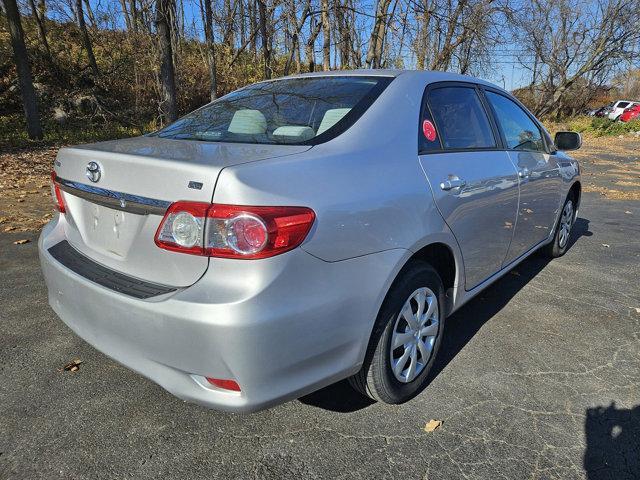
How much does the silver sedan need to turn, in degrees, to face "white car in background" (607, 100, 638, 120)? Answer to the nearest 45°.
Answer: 0° — it already faces it

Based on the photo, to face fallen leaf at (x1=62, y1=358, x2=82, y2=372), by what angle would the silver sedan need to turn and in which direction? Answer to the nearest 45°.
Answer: approximately 135° to its left

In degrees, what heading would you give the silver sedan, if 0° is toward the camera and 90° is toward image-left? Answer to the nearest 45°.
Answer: approximately 225°

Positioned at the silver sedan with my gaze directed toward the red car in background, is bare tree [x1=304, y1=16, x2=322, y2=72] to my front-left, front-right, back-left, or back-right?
front-left

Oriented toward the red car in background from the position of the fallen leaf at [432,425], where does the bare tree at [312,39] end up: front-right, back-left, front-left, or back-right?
front-left

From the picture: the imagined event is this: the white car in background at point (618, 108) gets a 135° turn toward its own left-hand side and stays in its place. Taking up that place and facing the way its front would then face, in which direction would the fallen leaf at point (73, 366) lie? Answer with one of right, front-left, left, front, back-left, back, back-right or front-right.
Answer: right

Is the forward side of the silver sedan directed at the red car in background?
yes

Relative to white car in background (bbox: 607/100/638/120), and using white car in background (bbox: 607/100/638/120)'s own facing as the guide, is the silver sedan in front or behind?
in front
